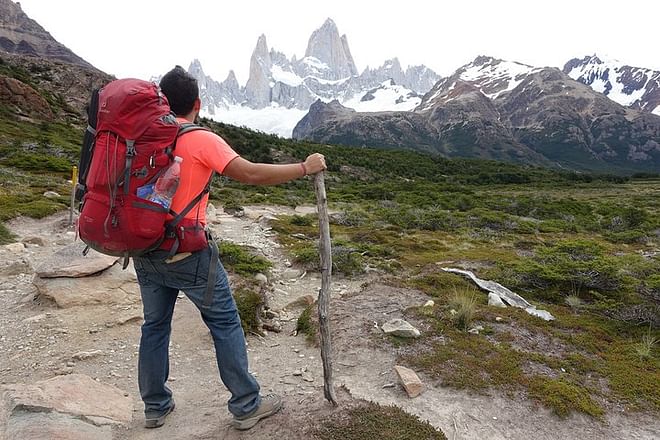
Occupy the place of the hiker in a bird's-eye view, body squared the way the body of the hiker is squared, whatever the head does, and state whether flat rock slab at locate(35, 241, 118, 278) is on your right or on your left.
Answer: on your left

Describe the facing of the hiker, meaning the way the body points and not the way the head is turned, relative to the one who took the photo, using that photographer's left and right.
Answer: facing away from the viewer and to the right of the viewer

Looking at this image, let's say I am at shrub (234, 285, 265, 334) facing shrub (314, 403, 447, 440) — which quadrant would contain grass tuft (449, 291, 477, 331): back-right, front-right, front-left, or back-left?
front-left

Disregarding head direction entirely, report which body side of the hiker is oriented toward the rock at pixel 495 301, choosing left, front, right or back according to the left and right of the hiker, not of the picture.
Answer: front

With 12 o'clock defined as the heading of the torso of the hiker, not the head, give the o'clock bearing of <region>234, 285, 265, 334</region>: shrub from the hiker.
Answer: The shrub is roughly at 11 o'clock from the hiker.

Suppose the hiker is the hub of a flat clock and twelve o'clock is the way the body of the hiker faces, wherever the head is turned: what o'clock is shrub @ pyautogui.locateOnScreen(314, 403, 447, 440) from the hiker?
The shrub is roughly at 2 o'clock from the hiker.

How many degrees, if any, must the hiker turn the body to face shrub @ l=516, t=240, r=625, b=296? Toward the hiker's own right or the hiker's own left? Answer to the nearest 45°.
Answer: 0° — they already face it

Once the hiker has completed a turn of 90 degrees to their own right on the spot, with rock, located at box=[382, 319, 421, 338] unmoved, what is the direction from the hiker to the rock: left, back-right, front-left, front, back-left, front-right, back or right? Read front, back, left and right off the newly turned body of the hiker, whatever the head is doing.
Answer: left

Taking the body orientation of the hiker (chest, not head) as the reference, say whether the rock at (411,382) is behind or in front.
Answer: in front

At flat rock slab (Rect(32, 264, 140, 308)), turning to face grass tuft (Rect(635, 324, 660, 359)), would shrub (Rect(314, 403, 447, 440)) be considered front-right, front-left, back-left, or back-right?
front-right

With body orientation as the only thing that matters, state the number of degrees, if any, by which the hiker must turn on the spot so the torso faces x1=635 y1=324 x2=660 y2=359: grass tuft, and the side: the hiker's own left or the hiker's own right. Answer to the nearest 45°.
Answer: approximately 45° to the hiker's own right

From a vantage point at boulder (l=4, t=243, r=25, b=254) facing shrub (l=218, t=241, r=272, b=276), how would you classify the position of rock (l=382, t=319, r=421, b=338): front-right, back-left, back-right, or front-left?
front-right

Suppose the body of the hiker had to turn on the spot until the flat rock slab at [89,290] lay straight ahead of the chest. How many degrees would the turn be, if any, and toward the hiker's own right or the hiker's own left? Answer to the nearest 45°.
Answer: approximately 90° to the hiker's own left

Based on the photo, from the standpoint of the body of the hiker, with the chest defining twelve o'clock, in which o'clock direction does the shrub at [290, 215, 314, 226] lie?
The shrub is roughly at 11 o'clock from the hiker.

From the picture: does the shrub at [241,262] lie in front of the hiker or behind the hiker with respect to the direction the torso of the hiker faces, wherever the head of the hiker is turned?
in front
